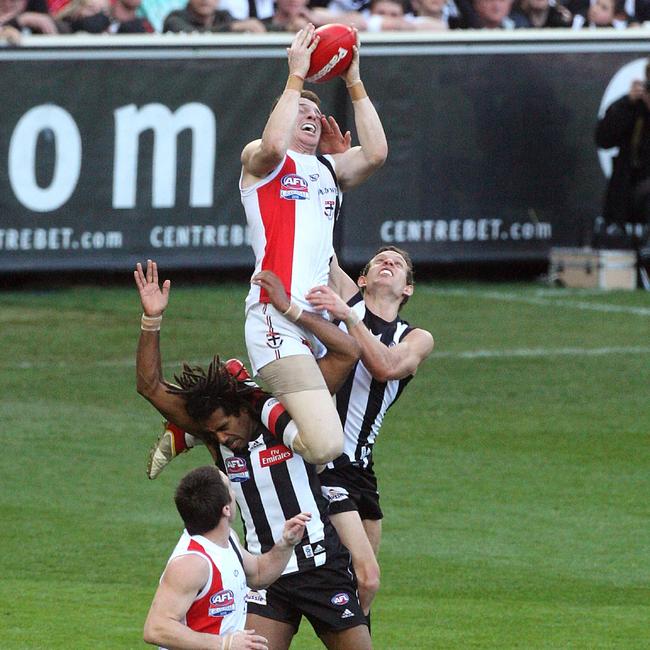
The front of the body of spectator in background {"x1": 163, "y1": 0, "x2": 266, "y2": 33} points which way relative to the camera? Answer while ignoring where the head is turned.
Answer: toward the camera

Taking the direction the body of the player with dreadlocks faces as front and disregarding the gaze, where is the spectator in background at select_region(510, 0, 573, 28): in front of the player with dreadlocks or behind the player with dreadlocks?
behind

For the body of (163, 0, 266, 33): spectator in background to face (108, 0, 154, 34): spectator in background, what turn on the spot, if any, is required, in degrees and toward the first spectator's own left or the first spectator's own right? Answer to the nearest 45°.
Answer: approximately 90° to the first spectator's own right

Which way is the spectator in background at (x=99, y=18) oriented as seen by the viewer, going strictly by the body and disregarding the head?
toward the camera

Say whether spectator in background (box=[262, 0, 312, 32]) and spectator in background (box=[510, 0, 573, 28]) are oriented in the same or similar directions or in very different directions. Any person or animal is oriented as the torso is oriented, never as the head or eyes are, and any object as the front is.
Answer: same or similar directions

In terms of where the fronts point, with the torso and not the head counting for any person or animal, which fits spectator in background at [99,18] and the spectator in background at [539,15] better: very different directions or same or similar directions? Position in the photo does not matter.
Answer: same or similar directions

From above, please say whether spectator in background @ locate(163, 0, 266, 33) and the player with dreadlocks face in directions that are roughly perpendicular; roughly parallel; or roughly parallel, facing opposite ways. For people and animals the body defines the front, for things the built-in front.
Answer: roughly parallel

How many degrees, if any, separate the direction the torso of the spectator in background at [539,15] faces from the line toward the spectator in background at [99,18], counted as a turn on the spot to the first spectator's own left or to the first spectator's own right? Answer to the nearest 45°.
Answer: approximately 45° to the first spectator's own right

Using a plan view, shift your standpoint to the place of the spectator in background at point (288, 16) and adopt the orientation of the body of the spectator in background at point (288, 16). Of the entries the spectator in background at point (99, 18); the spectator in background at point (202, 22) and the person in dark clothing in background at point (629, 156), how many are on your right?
2
